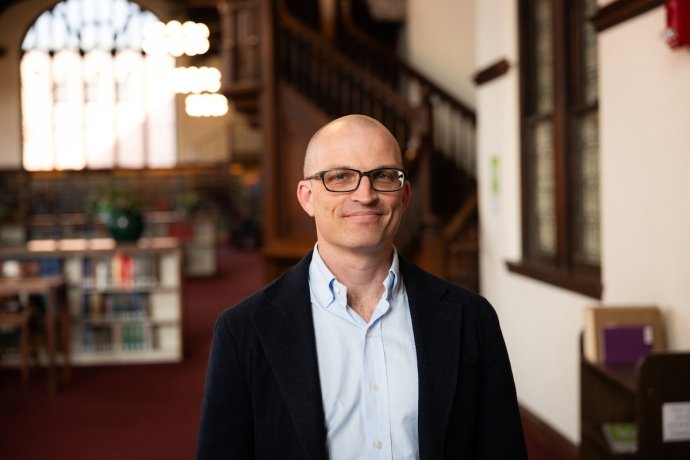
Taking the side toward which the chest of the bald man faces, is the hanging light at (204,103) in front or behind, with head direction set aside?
behind

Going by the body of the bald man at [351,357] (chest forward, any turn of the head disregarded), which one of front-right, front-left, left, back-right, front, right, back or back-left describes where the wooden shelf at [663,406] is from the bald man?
back-left

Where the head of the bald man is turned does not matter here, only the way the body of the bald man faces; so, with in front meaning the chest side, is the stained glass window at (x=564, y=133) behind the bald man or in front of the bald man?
behind

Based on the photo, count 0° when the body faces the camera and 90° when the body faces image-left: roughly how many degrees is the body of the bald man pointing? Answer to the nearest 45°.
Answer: approximately 0°

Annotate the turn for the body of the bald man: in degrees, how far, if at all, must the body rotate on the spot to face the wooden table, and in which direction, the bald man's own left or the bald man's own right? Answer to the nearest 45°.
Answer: approximately 135° to the bald man's own right

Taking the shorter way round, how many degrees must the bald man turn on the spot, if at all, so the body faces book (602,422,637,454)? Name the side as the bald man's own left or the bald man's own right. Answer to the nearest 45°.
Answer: approximately 135° to the bald man's own left

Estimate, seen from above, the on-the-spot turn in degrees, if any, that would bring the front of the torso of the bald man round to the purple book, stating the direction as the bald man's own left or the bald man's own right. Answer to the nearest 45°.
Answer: approximately 135° to the bald man's own left

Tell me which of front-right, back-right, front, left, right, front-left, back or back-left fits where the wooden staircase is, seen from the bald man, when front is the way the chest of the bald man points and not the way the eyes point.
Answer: back
